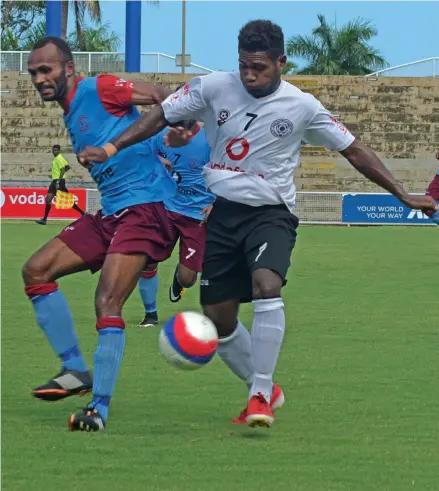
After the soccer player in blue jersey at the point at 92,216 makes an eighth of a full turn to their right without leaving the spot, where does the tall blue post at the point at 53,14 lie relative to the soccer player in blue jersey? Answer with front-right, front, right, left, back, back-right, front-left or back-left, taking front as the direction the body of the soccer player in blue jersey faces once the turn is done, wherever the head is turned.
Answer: right

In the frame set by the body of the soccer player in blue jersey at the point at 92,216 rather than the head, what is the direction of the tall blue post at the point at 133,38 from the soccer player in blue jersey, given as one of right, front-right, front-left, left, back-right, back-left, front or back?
back-right

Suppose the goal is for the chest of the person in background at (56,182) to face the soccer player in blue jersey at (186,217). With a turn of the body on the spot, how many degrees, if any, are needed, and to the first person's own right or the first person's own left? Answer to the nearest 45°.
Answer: approximately 90° to the first person's own left

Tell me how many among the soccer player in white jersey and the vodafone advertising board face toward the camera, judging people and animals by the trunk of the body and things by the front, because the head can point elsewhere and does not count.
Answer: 2

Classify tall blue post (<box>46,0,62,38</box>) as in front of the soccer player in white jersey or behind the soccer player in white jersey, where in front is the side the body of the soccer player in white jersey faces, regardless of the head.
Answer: behind

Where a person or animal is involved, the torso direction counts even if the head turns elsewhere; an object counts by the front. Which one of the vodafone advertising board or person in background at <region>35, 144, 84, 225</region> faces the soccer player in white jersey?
the vodafone advertising board

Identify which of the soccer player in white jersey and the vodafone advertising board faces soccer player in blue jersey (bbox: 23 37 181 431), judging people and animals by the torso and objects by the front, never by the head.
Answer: the vodafone advertising board

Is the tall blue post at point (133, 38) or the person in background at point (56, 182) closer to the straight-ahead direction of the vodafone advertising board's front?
the person in background
